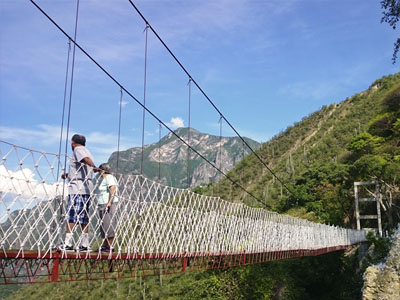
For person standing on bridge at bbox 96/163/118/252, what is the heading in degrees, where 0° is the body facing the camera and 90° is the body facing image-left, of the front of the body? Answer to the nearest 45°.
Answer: approximately 90°
